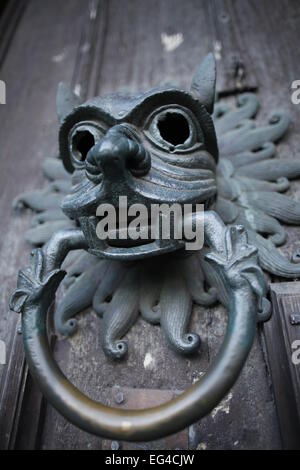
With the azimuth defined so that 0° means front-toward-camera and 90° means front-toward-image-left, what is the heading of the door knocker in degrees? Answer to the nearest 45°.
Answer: approximately 45°
